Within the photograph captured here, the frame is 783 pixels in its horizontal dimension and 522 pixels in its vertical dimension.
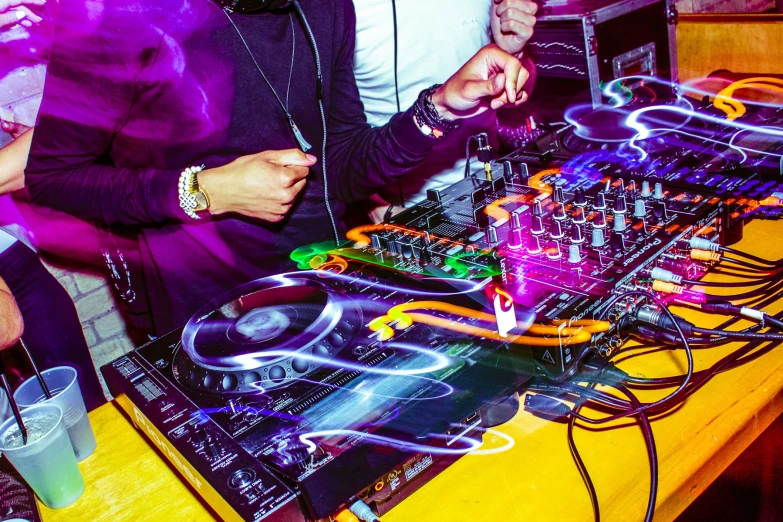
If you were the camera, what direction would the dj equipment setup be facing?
facing away from the viewer and to the left of the viewer

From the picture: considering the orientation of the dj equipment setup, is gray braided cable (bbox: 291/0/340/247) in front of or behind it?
in front

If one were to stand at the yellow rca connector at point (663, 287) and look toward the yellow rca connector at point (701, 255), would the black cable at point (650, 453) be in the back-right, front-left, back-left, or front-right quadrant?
back-right
